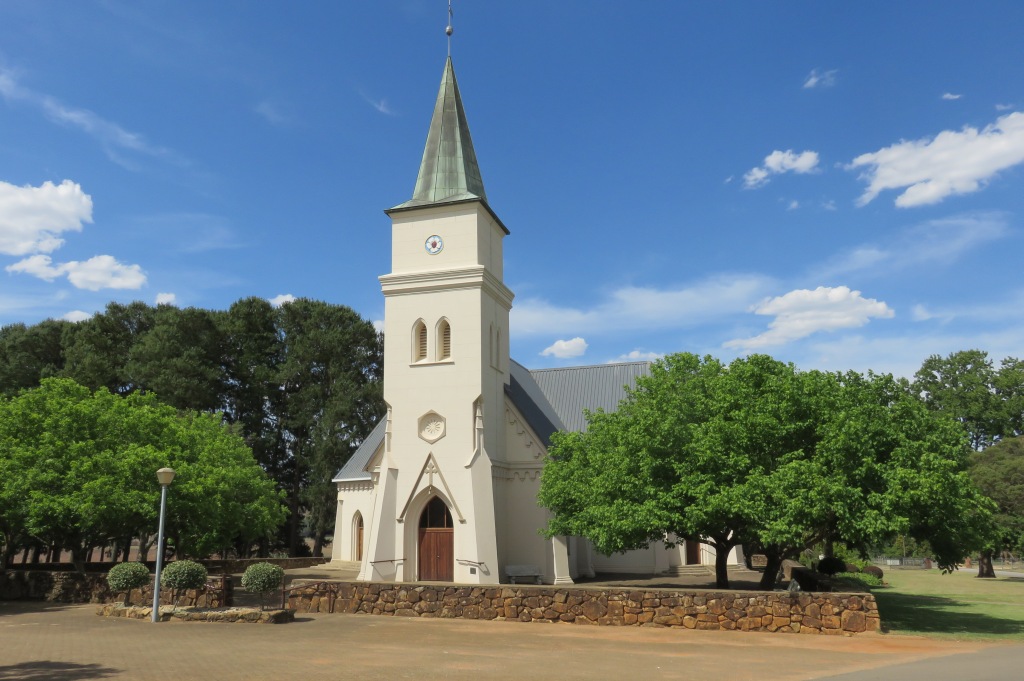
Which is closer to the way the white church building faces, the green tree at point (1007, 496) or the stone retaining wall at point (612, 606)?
the stone retaining wall

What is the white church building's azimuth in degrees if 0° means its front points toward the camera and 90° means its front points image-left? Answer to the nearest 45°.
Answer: approximately 0°

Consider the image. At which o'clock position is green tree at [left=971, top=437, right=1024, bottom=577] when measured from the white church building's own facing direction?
The green tree is roughly at 8 o'clock from the white church building.

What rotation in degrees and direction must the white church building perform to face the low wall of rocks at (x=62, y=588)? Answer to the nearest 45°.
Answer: approximately 45° to its right
